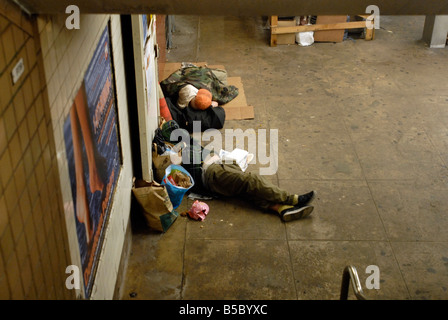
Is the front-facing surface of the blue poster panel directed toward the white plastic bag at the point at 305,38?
no

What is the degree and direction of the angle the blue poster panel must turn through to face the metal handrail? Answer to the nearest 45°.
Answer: approximately 45° to its right

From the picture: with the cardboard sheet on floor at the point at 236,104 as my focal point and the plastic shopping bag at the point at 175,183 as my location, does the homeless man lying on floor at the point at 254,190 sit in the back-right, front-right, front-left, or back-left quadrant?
front-right

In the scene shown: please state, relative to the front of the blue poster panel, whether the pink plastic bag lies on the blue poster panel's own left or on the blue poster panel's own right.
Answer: on the blue poster panel's own left

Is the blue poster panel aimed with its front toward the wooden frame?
no

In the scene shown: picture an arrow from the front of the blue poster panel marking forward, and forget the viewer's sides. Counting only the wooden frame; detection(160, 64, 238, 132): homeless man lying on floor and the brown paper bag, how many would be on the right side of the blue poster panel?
0

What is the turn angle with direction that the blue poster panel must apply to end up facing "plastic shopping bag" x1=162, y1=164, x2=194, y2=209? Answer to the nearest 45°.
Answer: approximately 45° to its left

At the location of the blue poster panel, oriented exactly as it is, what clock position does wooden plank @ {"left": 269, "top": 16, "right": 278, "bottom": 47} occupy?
The wooden plank is roughly at 10 o'clock from the blue poster panel.

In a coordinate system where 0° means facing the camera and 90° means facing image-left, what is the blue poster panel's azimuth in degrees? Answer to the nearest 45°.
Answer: approximately 270°

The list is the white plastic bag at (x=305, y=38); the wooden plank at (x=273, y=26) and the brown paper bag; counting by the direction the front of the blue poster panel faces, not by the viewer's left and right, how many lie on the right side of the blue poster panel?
0

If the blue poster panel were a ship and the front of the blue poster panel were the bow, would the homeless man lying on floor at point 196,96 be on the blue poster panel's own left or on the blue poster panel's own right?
on the blue poster panel's own left

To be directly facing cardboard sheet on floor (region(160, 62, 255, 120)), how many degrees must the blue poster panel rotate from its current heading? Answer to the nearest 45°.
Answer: approximately 45° to its left

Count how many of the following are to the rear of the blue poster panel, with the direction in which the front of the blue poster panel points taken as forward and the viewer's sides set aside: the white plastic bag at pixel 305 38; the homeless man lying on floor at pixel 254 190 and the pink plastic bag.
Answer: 0
